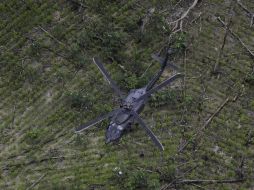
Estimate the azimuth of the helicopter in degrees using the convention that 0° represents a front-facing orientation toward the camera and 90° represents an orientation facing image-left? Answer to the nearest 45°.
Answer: approximately 45°
